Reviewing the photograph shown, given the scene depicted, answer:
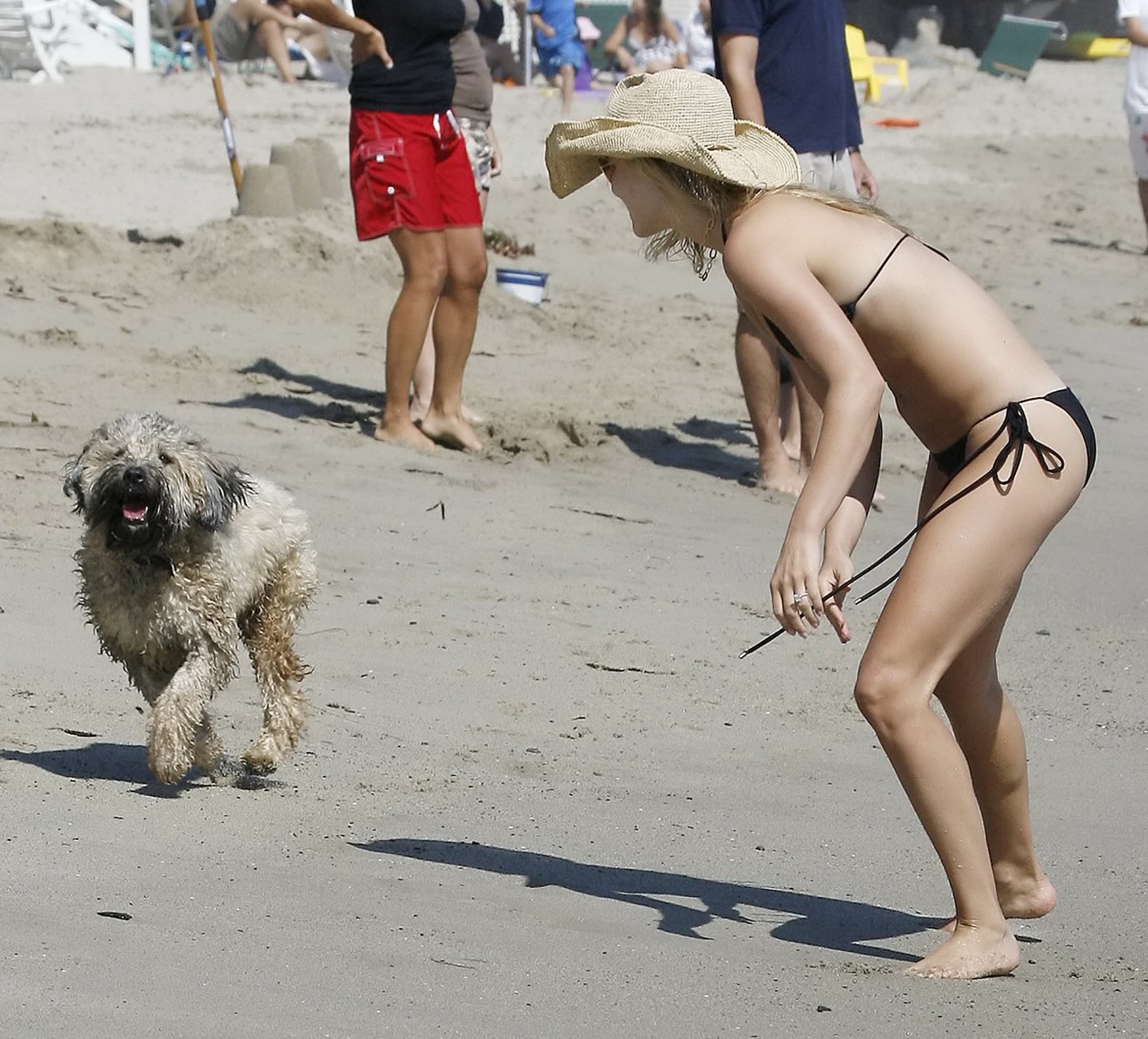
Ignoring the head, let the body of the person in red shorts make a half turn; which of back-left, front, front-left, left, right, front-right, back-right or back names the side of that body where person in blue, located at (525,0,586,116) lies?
front-right

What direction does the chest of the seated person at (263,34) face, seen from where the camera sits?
to the viewer's right

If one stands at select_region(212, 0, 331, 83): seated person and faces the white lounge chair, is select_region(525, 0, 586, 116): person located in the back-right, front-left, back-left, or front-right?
back-left

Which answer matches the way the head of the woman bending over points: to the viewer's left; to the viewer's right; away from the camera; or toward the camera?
to the viewer's left

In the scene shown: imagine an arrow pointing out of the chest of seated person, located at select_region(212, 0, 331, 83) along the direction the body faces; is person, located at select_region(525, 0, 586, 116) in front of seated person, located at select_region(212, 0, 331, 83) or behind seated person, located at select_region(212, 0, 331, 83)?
in front

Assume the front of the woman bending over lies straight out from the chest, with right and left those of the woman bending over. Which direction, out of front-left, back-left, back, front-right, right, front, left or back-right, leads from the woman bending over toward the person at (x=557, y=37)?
right

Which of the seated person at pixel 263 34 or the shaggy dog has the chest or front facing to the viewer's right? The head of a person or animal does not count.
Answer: the seated person

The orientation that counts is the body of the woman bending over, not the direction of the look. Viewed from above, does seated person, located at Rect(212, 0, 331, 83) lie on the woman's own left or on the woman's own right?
on the woman's own right

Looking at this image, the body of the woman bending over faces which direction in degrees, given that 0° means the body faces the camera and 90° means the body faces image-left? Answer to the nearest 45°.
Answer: approximately 90°

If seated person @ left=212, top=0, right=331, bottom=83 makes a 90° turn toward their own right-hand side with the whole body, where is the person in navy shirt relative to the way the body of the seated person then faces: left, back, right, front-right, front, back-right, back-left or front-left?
front

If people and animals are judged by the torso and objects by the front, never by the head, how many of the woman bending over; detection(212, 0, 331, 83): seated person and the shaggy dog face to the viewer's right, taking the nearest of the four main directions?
1

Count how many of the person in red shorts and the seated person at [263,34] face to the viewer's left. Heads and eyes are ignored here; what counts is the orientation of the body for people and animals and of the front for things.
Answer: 0

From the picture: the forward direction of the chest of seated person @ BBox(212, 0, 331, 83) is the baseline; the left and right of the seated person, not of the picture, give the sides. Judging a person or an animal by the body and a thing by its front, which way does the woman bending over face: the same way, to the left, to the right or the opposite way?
the opposite way
